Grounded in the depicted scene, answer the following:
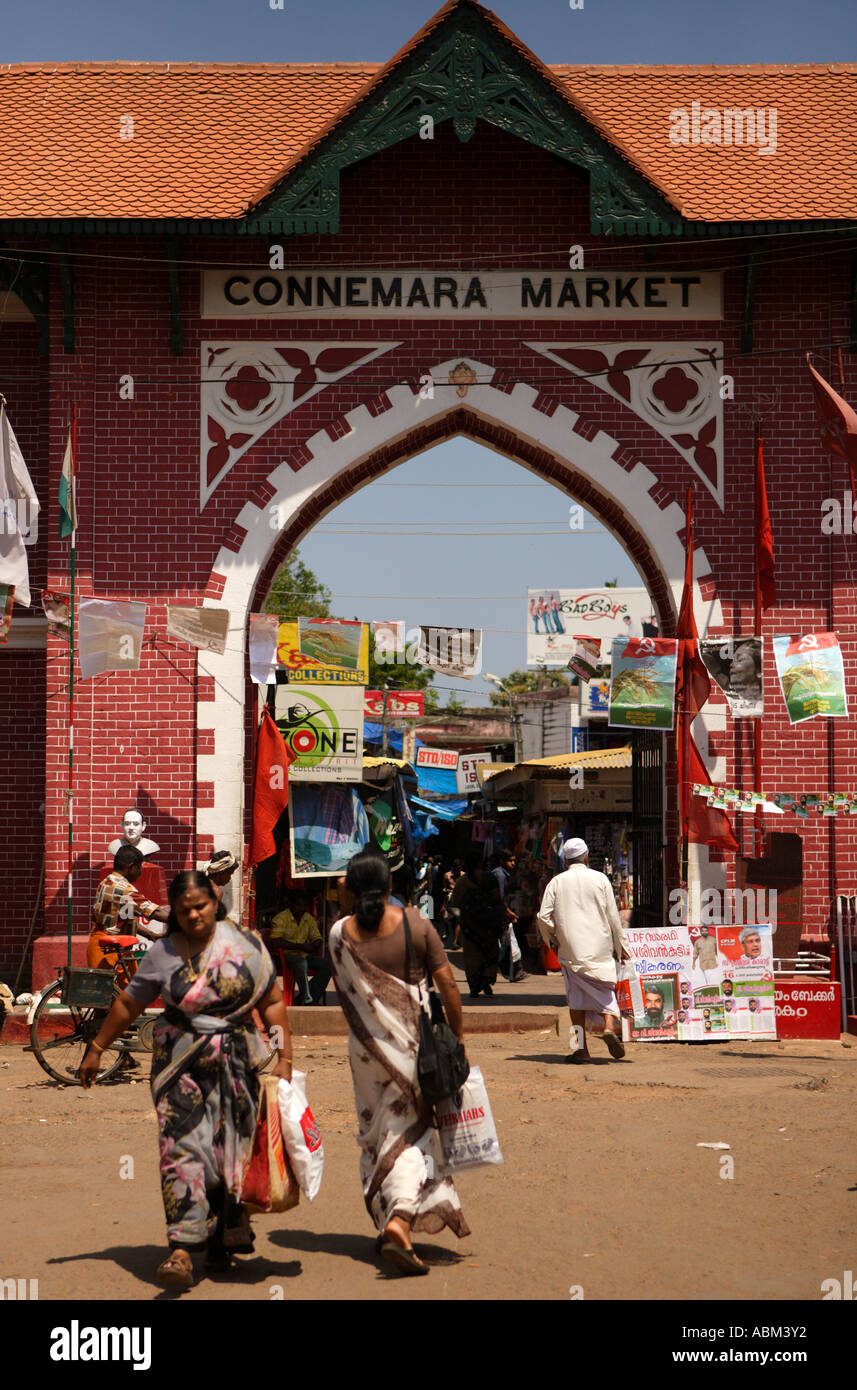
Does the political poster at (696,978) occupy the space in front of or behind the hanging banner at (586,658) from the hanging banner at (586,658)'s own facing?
in front

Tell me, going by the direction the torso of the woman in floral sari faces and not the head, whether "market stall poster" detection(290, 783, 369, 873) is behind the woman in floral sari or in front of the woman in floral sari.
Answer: behind

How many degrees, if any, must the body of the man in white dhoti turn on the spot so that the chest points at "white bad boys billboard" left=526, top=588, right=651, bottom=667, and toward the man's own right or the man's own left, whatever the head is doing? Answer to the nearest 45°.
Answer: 0° — they already face it

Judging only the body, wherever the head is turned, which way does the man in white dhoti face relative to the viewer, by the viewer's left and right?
facing away from the viewer

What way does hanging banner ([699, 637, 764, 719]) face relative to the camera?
toward the camera

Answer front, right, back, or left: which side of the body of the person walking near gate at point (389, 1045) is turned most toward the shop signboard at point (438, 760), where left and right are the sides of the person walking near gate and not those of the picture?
front

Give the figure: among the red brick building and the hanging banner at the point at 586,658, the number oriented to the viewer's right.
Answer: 0

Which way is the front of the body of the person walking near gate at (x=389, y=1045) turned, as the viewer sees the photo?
away from the camera

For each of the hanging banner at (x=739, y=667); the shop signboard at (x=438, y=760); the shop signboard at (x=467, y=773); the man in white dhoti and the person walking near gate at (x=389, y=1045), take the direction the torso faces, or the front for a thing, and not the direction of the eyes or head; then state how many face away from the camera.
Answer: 2

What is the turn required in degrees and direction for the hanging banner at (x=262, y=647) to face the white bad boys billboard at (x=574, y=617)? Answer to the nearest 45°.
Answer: approximately 180°

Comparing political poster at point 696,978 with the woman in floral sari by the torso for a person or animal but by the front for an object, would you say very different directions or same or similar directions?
same or similar directions

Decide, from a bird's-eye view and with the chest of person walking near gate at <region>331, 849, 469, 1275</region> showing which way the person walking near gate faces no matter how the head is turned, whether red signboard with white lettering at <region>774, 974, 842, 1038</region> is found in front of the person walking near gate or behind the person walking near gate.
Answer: in front

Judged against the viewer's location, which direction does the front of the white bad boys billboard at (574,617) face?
facing the viewer

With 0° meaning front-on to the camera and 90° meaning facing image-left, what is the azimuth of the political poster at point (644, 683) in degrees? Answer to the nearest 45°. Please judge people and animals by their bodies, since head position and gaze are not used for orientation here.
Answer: approximately 0°

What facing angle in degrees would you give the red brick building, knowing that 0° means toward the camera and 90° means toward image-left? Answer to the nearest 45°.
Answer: approximately 0°
